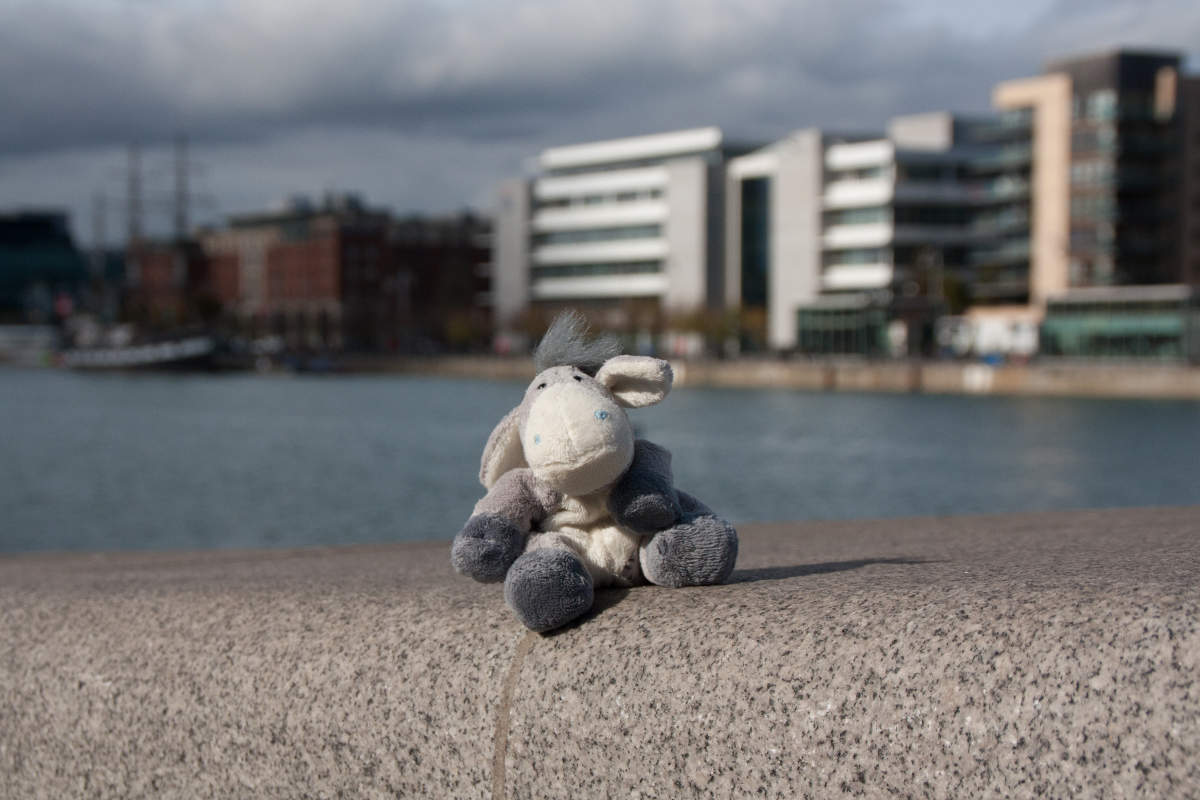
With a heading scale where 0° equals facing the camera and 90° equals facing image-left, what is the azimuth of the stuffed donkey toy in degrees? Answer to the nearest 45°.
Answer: approximately 0°
